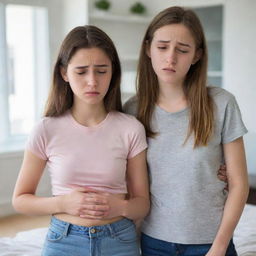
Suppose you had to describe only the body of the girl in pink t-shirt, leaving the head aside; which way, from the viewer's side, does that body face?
toward the camera

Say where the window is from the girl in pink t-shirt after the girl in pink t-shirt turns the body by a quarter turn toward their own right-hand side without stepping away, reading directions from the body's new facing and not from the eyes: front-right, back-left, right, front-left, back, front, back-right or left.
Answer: right
